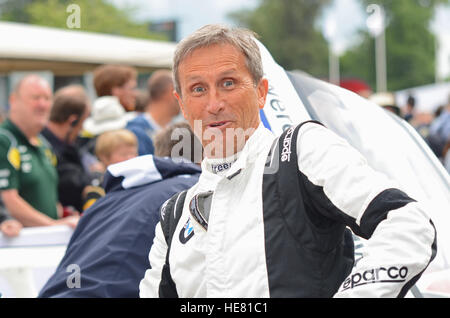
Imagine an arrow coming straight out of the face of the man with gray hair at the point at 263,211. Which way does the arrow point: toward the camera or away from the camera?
toward the camera

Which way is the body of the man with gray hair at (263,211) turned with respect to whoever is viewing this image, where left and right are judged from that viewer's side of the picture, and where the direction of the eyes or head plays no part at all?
facing the viewer and to the left of the viewer

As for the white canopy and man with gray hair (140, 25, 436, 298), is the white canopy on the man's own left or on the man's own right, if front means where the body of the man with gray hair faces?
on the man's own right

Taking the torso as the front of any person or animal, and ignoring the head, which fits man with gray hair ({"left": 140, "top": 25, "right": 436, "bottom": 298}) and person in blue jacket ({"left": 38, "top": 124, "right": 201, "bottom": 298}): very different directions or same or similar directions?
very different directions

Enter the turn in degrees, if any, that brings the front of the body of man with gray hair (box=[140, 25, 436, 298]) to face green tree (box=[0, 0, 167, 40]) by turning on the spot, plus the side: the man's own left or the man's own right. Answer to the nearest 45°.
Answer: approximately 135° to the man's own right

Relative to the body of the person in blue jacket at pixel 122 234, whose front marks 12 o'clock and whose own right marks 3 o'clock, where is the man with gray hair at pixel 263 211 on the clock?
The man with gray hair is roughly at 4 o'clock from the person in blue jacket.

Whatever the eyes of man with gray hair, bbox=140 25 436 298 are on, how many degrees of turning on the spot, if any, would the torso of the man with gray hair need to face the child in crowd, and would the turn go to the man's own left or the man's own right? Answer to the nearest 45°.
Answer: approximately 135° to the man's own right

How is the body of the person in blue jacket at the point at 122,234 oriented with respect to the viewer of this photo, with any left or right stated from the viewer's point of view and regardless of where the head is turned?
facing away from the viewer and to the right of the viewer

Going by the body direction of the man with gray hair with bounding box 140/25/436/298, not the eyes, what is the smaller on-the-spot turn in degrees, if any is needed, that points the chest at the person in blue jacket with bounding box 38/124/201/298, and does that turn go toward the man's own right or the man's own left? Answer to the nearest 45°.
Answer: approximately 90° to the man's own right
